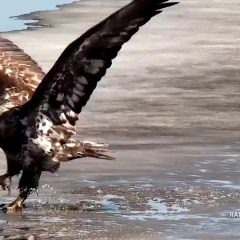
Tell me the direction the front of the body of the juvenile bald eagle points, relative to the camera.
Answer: to the viewer's left
